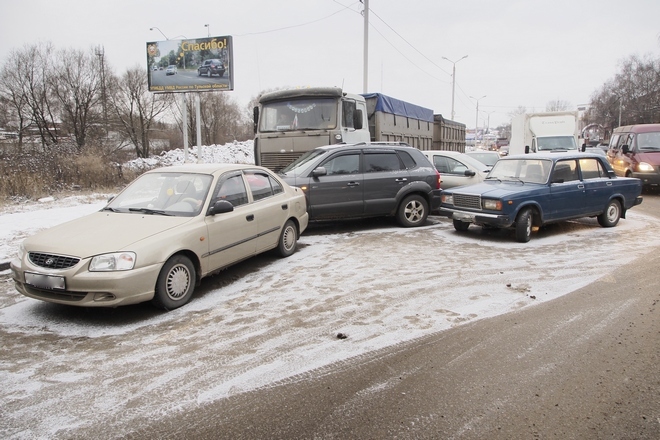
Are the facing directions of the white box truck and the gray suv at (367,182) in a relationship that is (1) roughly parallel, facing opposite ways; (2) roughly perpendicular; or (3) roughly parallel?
roughly perpendicular

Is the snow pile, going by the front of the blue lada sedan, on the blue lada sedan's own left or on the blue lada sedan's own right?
on the blue lada sedan's own right

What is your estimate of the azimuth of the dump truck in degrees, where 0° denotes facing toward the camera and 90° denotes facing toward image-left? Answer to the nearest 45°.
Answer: approximately 45°

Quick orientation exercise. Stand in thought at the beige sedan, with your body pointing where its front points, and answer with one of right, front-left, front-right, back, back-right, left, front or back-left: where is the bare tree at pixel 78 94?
back-right

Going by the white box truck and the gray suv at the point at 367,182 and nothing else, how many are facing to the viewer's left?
1

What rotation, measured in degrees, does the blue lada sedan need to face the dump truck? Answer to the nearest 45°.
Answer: approximately 45° to its right

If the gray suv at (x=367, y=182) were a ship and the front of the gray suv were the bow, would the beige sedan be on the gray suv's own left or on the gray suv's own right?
on the gray suv's own left

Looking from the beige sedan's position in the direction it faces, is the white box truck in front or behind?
behind

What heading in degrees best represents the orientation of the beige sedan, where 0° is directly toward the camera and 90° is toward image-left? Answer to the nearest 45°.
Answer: approximately 45°

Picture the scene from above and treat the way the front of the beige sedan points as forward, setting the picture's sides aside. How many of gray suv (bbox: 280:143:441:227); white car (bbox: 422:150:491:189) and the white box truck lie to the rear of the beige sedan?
3

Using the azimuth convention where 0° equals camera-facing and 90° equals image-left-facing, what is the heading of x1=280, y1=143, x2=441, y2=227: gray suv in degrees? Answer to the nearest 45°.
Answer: approximately 90°
